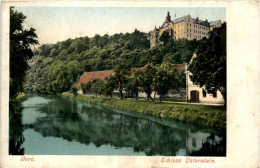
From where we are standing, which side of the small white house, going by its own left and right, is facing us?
front

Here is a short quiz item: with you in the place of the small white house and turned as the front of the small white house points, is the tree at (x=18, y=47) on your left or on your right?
on your right

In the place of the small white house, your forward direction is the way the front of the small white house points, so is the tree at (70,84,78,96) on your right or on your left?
on your right
